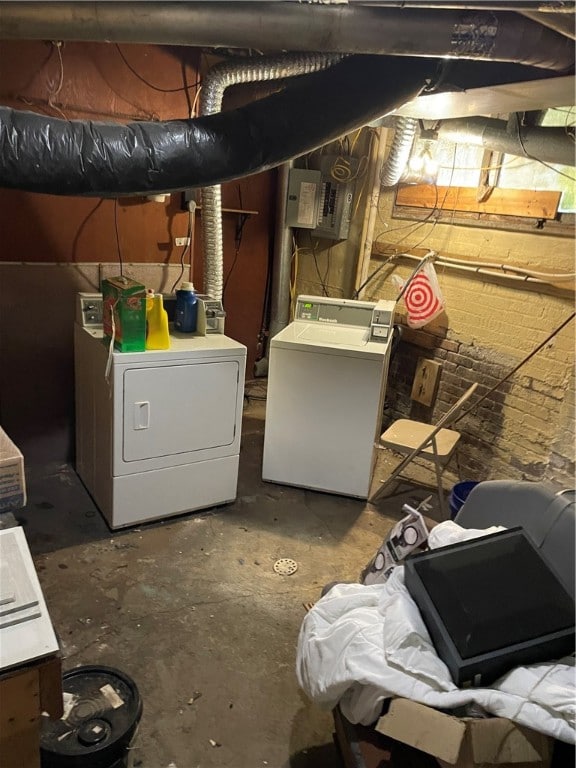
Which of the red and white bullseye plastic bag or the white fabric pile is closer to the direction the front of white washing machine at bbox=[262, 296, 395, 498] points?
the white fabric pile

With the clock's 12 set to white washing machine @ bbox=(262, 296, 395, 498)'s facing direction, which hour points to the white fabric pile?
The white fabric pile is roughly at 12 o'clock from the white washing machine.

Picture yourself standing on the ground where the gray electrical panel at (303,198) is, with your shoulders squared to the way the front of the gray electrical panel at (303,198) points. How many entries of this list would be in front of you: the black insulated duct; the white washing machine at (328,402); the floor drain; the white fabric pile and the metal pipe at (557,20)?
5

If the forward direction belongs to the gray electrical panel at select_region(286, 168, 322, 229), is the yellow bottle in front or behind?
in front

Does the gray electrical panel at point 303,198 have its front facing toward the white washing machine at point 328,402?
yes

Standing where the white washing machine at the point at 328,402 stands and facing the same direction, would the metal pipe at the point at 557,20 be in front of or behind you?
in front

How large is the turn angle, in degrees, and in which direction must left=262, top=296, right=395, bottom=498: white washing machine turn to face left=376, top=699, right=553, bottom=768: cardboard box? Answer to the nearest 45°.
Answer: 0° — it already faces it

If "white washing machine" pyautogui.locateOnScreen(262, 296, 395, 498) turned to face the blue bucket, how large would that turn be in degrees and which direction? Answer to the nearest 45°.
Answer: approximately 45° to its left

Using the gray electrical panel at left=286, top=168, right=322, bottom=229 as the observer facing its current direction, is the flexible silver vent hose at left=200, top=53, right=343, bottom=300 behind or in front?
in front

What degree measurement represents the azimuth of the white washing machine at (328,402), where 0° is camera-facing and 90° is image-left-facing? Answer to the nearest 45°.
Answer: approximately 0°

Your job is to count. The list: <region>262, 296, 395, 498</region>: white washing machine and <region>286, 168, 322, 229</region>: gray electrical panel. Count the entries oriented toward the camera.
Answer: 2

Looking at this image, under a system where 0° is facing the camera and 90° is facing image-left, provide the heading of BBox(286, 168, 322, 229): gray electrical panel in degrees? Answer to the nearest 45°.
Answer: approximately 0°
